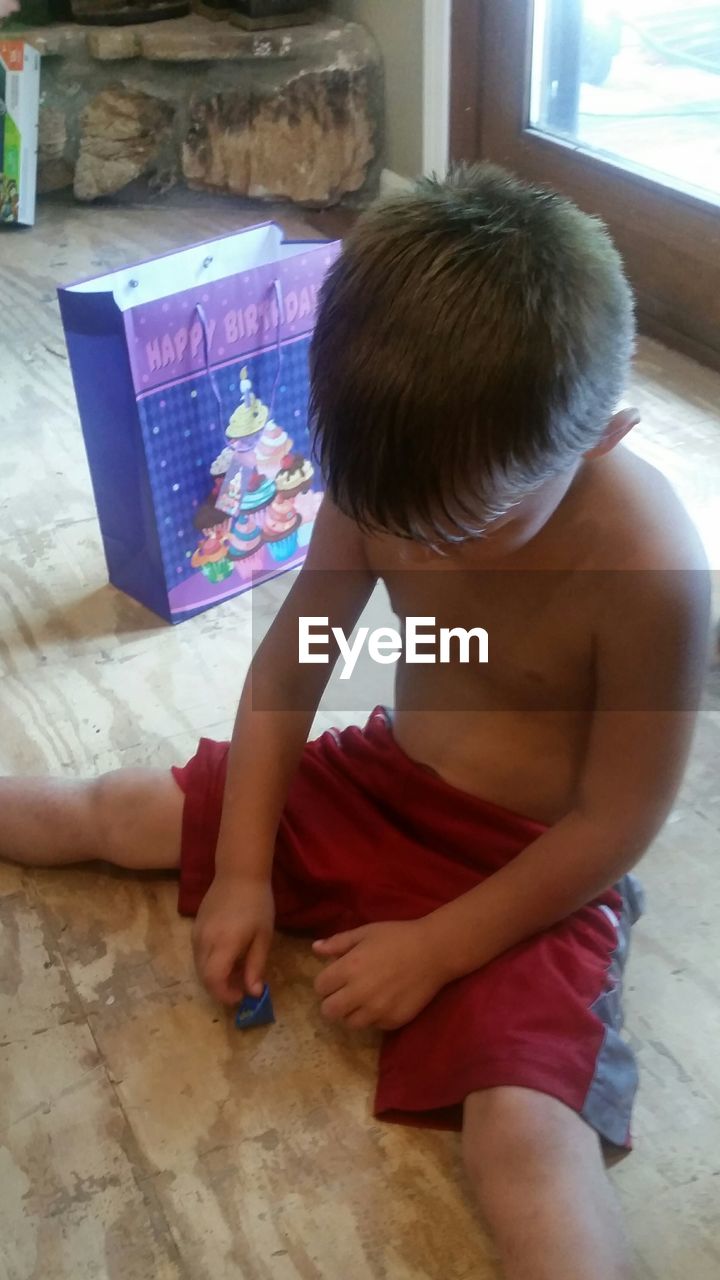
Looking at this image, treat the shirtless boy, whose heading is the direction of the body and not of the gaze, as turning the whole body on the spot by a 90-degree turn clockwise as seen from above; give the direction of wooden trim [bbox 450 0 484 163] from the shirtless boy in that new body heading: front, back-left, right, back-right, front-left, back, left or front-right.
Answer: front-right

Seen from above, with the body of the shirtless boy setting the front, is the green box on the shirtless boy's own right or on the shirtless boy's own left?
on the shirtless boy's own right

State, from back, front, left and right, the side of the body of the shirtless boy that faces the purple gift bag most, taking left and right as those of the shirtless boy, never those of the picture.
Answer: right

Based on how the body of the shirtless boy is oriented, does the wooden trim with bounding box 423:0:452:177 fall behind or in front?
behind

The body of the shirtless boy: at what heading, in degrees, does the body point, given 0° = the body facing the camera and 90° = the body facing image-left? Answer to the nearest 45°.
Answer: approximately 45°
